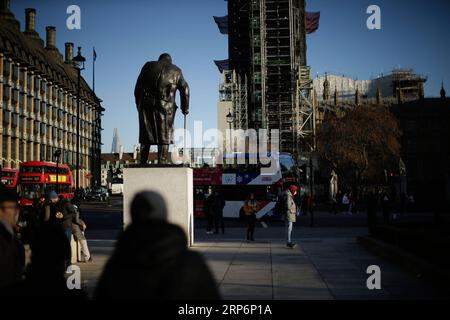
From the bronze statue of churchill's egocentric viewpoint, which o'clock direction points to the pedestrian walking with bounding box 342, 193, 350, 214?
The pedestrian walking is roughly at 1 o'clock from the bronze statue of churchill.

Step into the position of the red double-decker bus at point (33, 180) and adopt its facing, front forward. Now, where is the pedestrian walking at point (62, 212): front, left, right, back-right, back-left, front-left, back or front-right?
front-left

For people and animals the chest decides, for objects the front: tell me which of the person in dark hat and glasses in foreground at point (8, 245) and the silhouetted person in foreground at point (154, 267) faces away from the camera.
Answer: the silhouetted person in foreground at point (154, 267)

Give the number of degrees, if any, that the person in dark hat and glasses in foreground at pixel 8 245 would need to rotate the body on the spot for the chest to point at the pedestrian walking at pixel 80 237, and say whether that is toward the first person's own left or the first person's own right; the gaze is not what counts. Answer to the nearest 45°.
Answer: approximately 90° to the first person's own left

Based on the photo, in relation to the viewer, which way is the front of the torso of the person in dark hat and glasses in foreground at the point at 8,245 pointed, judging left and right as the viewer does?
facing to the right of the viewer

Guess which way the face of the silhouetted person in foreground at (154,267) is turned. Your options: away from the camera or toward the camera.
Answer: away from the camera

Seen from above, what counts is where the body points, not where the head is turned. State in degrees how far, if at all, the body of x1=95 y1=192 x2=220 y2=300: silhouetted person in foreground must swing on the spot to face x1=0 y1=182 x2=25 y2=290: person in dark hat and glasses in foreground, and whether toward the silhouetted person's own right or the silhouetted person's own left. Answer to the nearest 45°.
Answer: approximately 45° to the silhouetted person's own left

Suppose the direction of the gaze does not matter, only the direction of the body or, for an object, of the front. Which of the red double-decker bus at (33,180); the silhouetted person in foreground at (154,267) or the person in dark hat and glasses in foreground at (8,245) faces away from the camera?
the silhouetted person in foreground at (154,267)

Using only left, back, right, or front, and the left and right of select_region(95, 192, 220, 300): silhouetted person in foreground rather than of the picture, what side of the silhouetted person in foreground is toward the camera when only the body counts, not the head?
back

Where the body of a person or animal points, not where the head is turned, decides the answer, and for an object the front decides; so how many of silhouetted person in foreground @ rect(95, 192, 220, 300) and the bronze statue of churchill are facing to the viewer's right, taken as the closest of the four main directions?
0

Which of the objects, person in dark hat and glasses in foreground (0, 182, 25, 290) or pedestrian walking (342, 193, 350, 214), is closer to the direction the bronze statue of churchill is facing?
the pedestrian walking

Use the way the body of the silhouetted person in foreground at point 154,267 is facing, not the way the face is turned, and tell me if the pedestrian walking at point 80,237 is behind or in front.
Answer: in front

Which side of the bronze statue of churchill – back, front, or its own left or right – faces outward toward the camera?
back
